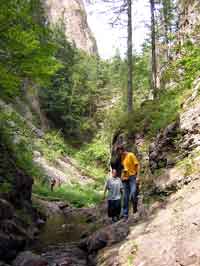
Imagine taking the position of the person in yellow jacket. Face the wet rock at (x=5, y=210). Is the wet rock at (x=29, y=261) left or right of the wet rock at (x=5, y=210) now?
left

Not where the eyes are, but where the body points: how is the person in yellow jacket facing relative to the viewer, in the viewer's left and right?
facing the viewer and to the left of the viewer

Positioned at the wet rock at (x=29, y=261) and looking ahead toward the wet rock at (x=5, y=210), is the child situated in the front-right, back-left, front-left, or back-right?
front-right

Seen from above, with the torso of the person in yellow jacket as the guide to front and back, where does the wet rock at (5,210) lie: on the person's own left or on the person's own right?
on the person's own right

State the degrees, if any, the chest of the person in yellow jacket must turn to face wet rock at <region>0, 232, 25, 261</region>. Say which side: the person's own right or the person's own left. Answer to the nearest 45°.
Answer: approximately 45° to the person's own right

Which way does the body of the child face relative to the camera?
toward the camera

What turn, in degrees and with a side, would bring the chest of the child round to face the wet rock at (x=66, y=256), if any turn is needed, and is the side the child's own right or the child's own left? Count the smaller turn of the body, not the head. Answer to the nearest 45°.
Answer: approximately 45° to the child's own right

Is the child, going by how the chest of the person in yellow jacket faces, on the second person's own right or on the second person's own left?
on the second person's own right

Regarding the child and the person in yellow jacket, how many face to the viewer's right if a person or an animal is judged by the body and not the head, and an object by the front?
0

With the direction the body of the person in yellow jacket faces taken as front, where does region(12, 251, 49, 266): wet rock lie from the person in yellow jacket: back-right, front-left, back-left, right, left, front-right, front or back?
front
